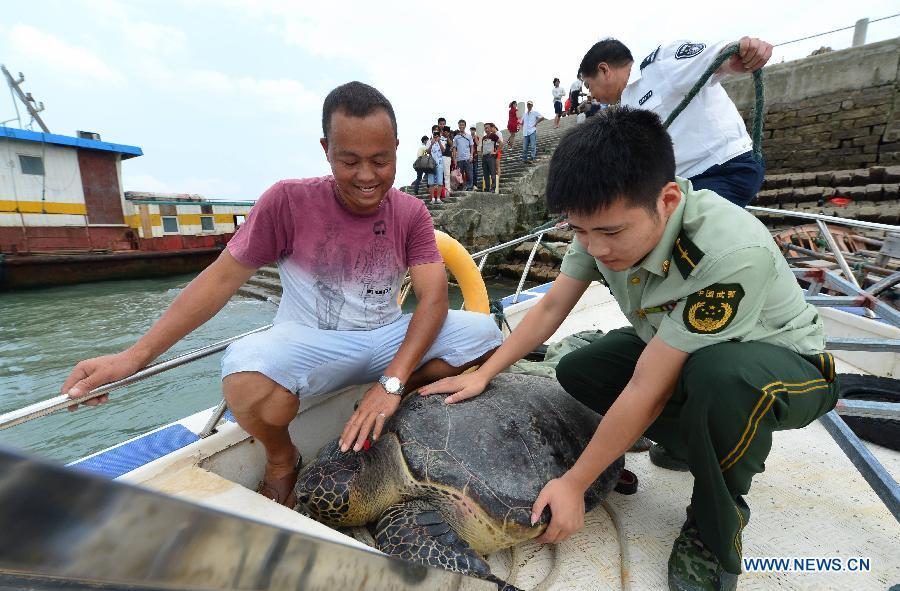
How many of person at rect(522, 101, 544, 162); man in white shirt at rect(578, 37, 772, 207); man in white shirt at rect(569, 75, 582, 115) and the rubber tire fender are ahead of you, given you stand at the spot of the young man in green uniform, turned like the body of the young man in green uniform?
0

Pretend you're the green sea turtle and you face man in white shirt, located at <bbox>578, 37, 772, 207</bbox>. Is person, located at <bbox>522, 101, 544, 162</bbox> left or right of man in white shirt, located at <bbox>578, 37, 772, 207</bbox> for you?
left

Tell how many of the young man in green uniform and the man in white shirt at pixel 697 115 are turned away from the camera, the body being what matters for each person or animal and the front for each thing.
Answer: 0

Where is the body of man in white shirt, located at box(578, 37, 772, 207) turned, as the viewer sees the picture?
to the viewer's left

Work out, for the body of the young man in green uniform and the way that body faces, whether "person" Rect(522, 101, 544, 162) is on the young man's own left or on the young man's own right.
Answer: on the young man's own right

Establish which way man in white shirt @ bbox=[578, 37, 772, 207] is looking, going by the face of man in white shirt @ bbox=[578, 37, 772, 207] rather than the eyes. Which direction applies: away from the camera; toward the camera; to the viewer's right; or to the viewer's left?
to the viewer's left

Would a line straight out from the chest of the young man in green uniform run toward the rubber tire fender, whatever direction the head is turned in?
no

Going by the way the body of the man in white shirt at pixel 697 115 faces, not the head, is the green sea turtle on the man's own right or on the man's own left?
on the man's own left

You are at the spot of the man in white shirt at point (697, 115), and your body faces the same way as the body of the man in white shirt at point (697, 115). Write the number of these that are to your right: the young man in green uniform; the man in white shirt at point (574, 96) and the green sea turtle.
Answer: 1

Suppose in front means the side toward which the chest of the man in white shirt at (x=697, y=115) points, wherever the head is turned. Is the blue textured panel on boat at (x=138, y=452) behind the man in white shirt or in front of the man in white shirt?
in front

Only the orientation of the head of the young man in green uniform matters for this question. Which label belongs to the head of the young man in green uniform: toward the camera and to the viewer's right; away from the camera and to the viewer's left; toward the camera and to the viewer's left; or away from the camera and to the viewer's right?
toward the camera and to the viewer's left

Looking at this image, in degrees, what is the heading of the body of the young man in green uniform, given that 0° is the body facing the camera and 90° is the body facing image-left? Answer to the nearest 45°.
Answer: approximately 45°

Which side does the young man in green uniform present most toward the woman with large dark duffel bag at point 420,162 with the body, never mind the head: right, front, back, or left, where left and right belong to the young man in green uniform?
right

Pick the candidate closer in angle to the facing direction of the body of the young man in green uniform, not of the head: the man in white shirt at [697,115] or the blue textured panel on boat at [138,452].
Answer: the blue textured panel on boat

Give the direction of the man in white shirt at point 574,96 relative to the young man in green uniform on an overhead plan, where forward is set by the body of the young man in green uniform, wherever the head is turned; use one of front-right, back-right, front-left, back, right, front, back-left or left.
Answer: back-right
